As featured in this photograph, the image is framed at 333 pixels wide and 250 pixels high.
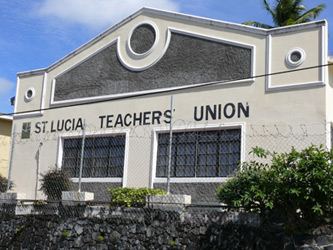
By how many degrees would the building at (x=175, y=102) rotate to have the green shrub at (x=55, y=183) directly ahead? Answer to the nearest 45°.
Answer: approximately 45° to its right

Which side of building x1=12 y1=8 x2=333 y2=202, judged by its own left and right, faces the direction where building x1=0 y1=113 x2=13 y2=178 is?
right

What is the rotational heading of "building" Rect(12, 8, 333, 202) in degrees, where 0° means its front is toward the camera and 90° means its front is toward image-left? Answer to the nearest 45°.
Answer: approximately 45°

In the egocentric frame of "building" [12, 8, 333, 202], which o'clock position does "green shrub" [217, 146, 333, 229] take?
The green shrub is roughly at 10 o'clock from the building.
